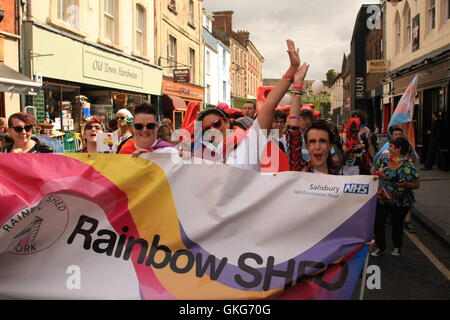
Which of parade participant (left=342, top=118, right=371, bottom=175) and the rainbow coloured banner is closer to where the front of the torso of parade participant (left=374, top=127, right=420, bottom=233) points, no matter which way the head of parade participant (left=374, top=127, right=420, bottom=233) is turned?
the rainbow coloured banner

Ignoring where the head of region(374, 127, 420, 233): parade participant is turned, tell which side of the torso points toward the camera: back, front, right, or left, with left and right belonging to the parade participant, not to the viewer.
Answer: front

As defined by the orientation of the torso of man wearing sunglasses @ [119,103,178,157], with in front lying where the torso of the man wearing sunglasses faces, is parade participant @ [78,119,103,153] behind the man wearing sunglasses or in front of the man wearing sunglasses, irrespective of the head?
behind

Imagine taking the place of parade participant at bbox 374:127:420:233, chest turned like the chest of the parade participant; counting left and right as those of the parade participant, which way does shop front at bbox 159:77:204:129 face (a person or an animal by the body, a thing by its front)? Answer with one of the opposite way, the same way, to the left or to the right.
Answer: to the left

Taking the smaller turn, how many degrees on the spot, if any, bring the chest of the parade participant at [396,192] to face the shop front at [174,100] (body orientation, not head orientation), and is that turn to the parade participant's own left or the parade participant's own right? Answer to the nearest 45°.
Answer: approximately 90° to the parade participant's own right

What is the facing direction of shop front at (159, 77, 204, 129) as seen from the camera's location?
facing the viewer and to the right of the viewer

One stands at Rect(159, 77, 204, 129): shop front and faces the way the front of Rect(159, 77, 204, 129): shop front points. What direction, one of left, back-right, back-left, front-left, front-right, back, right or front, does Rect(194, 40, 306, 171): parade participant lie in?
front-right

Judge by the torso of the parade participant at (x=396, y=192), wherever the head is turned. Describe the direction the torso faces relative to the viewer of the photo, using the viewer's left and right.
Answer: facing the viewer and to the left of the viewer

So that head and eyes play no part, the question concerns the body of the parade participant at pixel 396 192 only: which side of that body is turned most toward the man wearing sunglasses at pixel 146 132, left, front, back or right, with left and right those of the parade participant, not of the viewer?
front

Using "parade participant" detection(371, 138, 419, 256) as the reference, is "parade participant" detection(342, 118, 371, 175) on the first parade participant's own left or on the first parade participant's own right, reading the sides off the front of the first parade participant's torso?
on the first parade participant's own right

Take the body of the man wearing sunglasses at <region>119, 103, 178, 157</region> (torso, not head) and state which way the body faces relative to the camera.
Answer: toward the camera
